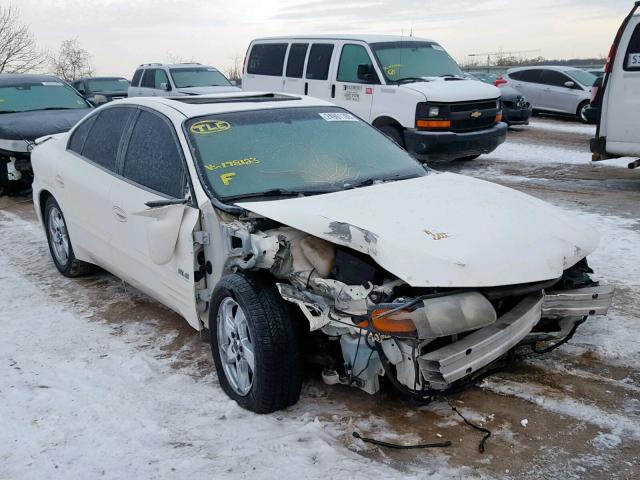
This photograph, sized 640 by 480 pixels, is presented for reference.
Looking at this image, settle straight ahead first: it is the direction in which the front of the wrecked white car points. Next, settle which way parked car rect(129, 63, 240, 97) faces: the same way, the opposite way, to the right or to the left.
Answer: the same way

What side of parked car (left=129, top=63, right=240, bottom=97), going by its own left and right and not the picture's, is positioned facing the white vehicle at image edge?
front

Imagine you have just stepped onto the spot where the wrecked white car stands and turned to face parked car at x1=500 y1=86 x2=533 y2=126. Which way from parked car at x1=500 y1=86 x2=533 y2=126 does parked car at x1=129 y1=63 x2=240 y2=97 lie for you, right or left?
left

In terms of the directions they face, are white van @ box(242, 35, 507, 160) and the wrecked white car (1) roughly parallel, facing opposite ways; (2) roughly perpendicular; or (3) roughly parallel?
roughly parallel

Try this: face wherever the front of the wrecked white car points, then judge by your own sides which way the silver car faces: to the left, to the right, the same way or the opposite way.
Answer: the same way

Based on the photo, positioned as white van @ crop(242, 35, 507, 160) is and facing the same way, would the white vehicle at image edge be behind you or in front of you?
in front

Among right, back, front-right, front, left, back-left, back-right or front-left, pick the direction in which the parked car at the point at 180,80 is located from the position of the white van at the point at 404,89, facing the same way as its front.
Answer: back

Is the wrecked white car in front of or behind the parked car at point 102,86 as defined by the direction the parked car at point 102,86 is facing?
in front

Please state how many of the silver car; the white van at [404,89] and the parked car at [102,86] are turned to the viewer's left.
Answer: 0

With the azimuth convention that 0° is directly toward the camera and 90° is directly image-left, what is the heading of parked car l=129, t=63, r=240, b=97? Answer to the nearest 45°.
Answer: approximately 315°

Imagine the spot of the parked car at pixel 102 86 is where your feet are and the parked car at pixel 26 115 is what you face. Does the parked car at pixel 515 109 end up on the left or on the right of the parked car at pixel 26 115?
left

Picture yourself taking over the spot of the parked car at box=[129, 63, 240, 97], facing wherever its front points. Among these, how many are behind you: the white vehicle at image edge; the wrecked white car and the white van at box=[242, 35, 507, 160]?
0

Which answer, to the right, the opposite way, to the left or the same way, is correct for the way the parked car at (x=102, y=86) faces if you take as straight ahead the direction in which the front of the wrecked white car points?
the same way
